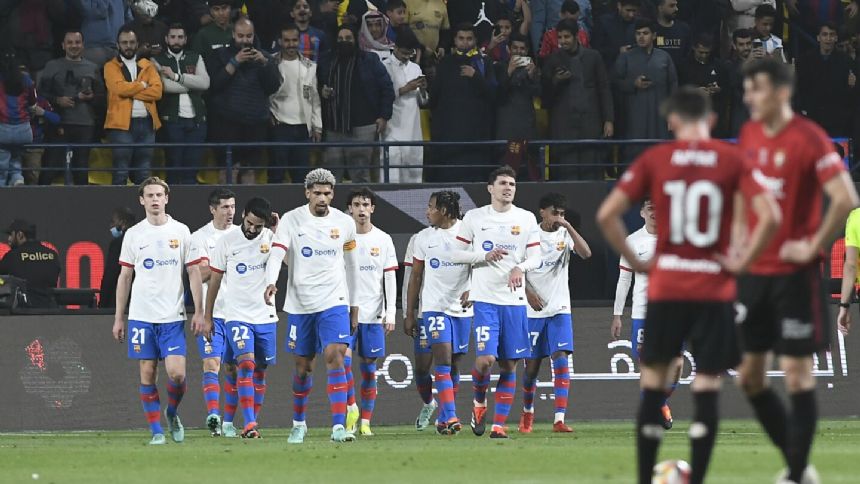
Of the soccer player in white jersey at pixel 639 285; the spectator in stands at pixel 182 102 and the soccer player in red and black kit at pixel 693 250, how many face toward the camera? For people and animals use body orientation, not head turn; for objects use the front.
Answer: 2

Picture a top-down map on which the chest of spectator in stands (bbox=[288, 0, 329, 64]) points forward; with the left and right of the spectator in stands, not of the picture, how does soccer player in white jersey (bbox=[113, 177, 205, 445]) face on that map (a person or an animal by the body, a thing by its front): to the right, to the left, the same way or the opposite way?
the same way

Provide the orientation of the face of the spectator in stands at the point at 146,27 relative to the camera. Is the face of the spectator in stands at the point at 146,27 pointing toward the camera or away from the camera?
toward the camera

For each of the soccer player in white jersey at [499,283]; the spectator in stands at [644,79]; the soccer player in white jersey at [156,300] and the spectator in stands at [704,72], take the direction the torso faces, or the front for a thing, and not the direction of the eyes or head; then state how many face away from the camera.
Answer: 0

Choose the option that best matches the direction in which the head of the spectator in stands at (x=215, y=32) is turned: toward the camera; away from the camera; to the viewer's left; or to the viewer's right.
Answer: toward the camera

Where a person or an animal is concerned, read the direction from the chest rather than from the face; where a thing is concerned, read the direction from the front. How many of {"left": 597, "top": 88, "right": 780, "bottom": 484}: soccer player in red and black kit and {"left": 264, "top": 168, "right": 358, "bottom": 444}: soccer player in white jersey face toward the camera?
1

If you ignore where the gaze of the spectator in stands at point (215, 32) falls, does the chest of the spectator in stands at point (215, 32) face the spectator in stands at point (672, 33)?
no

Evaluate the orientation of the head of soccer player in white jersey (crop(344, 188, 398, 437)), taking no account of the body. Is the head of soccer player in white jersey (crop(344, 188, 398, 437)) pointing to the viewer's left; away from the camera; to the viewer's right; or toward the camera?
toward the camera

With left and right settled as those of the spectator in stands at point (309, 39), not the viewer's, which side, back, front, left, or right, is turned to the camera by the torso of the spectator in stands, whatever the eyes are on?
front

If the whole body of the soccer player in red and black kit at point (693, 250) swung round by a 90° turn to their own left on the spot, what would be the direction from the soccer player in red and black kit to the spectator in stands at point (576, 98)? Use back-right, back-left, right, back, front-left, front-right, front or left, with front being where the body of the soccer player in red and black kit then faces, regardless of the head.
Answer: right

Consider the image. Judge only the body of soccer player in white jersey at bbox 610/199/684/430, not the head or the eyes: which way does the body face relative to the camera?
toward the camera

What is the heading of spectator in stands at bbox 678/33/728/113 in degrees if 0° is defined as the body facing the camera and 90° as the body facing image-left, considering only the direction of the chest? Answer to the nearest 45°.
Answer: approximately 0°

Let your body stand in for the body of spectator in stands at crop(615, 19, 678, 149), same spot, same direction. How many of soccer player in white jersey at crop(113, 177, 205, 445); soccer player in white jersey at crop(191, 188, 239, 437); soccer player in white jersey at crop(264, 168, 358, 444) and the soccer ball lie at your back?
0

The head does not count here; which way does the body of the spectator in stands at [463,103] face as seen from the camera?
toward the camera

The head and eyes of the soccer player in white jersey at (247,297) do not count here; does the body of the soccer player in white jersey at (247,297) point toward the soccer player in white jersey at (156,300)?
no
